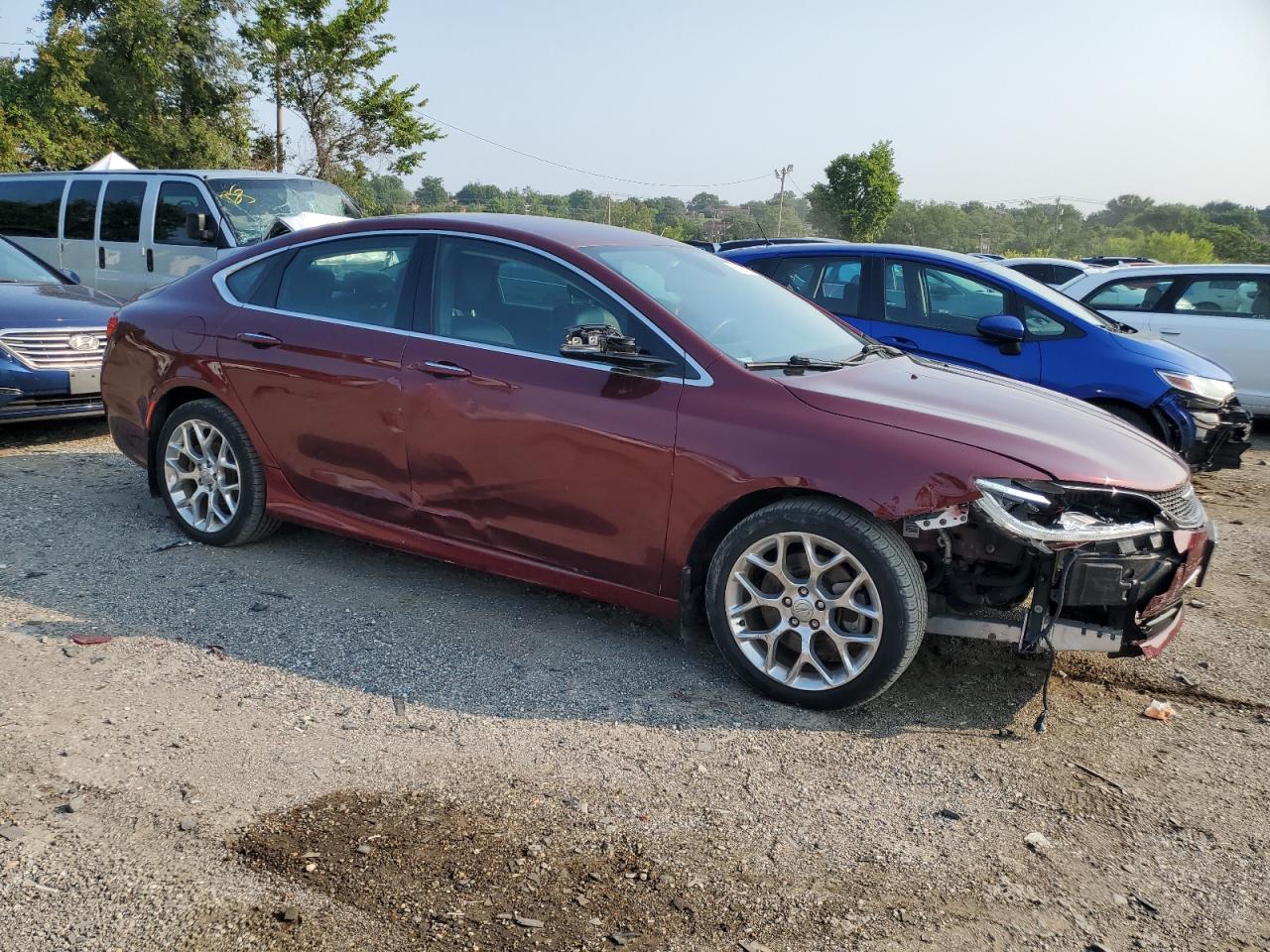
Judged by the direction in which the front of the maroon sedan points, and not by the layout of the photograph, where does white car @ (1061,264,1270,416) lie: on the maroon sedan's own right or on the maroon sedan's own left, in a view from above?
on the maroon sedan's own left

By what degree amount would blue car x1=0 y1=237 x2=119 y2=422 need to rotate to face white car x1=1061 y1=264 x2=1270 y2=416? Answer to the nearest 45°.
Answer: approximately 45° to its left

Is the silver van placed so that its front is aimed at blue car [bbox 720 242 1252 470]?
yes

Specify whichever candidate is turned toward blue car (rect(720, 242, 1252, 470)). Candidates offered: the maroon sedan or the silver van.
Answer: the silver van

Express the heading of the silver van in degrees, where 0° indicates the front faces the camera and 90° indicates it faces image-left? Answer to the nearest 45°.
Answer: approximately 315°

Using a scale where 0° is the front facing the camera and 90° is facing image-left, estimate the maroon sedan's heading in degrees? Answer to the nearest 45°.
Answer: approximately 315°

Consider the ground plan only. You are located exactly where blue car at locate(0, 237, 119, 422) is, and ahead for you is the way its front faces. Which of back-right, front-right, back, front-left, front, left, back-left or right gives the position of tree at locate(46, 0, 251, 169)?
back-left
